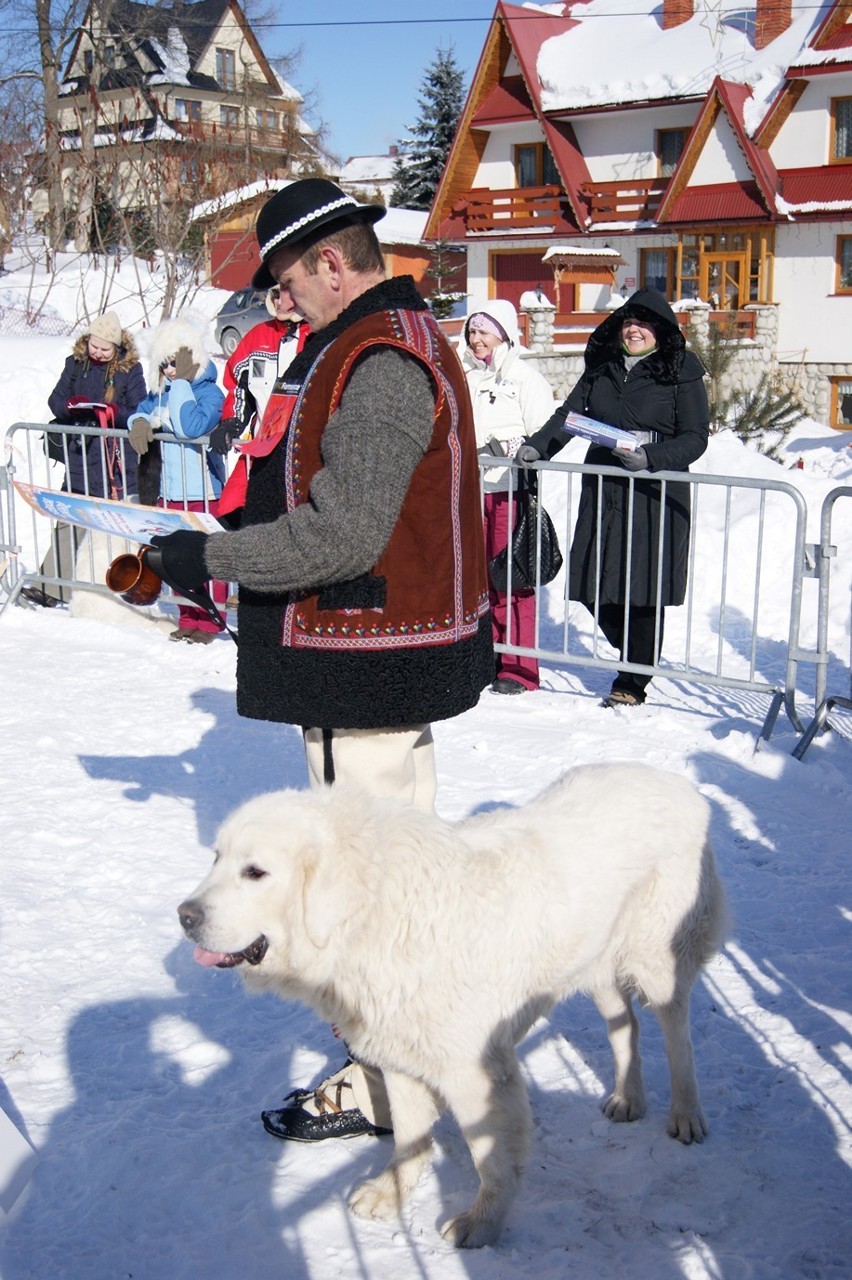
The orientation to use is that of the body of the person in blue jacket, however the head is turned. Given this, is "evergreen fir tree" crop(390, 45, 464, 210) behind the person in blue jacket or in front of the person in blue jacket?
behind

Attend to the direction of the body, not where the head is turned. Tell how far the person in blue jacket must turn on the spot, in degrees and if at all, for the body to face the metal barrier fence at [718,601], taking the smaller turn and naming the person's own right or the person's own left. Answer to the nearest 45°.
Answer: approximately 135° to the person's own left

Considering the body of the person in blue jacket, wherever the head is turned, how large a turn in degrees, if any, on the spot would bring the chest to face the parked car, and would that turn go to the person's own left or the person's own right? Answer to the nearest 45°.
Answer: approximately 135° to the person's own right

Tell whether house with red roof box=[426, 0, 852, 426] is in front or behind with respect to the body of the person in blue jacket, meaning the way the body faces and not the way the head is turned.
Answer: behind

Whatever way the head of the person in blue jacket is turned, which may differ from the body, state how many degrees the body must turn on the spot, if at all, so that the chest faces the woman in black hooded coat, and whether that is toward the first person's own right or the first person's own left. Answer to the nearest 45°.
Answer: approximately 90° to the first person's own left

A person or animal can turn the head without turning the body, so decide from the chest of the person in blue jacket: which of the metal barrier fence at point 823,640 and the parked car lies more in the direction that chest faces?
the metal barrier fence

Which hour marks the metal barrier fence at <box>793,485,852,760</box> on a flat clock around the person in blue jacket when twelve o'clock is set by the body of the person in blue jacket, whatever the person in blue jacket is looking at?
The metal barrier fence is roughly at 9 o'clock from the person in blue jacket.
